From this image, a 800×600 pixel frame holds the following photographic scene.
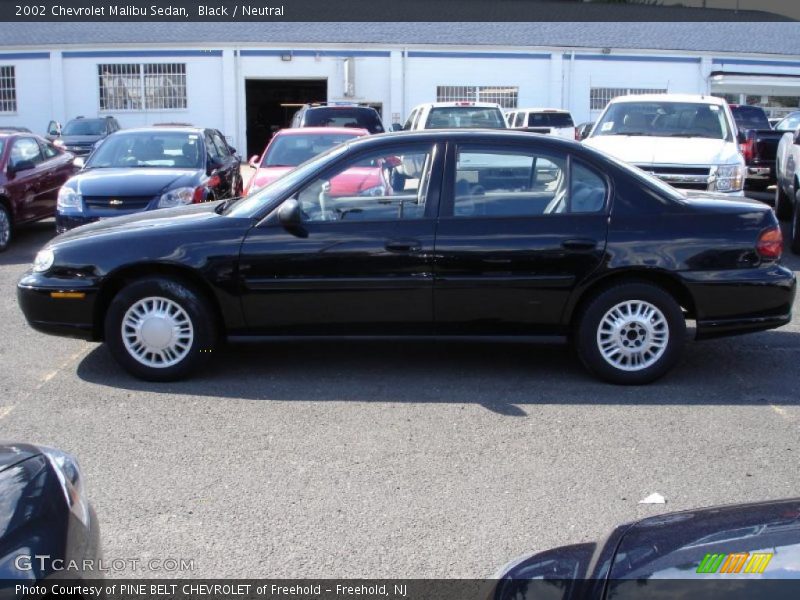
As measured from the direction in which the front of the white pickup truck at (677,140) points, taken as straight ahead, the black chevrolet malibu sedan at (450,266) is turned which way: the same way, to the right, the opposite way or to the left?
to the right

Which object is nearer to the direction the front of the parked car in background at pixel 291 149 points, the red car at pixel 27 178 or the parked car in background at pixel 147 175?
the parked car in background

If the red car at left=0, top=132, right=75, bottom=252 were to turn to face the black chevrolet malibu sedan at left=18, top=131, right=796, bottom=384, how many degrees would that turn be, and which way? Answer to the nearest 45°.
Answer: approximately 45° to its left

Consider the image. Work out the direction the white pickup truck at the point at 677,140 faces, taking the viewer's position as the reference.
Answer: facing the viewer

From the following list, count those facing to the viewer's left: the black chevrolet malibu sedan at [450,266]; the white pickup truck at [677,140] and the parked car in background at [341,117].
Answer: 1

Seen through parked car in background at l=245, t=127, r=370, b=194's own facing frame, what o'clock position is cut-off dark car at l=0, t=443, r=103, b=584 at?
The cut-off dark car is roughly at 12 o'clock from the parked car in background.

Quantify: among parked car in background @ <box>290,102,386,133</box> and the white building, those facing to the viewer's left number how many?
0

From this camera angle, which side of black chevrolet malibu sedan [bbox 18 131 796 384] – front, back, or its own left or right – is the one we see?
left

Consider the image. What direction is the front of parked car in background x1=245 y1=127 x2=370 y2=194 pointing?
toward the camera

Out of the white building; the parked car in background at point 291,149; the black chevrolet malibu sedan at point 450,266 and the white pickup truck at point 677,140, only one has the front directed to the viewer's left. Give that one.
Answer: the black chevrolet malibu sedan

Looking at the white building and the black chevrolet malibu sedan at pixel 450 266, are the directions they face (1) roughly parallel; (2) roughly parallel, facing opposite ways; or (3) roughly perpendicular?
roughly perpendicular
